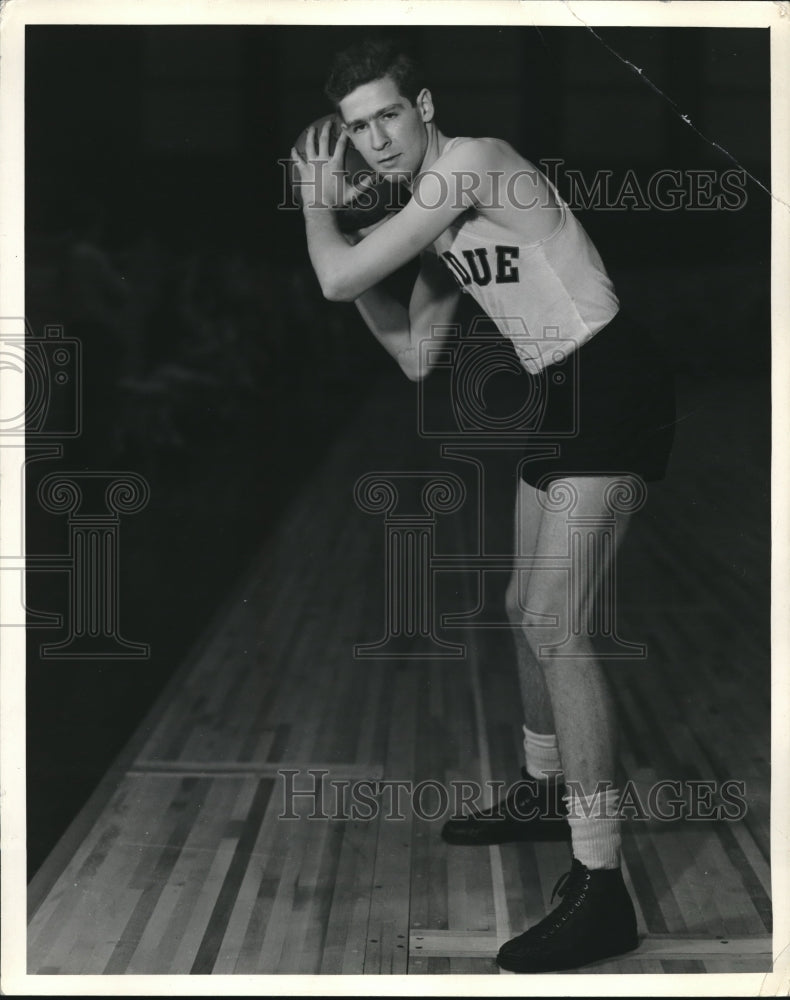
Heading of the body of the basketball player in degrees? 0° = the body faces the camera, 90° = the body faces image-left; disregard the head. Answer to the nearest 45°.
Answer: approximately 45°
